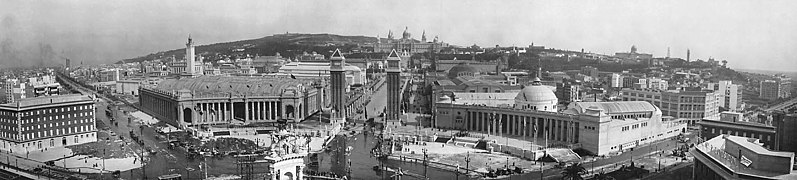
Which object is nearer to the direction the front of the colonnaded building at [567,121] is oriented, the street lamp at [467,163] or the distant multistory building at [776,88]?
the street lamp

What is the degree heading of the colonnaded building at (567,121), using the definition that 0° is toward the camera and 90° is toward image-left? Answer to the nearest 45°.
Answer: approximately 45°

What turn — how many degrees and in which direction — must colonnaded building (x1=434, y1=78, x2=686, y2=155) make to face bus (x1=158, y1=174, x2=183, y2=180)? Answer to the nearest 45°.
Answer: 0° — it already faces it

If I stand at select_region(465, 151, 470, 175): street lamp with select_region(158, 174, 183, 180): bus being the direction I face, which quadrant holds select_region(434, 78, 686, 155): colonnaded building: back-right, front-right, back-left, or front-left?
back-right

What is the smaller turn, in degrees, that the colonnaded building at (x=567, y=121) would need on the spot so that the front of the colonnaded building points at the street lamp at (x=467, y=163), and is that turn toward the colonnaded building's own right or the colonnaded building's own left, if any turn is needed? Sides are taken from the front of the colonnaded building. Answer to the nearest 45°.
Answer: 0° — it already faces it

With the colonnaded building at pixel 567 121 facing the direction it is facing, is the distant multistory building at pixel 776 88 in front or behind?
behind
